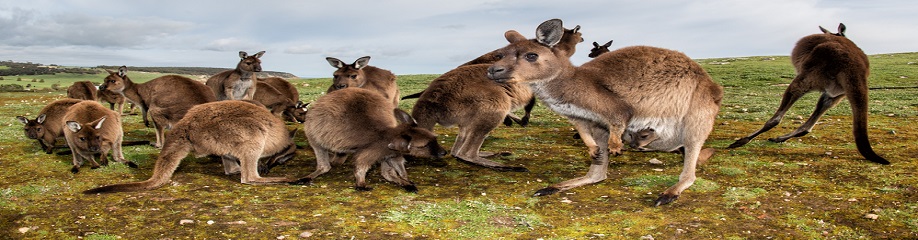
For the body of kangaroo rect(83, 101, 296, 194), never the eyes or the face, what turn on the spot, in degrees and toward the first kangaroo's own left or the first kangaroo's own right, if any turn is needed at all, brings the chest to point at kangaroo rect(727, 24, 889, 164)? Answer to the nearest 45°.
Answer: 0° — it already faces it

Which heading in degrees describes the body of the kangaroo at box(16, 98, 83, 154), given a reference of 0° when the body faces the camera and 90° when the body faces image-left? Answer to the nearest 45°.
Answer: approximately 45°

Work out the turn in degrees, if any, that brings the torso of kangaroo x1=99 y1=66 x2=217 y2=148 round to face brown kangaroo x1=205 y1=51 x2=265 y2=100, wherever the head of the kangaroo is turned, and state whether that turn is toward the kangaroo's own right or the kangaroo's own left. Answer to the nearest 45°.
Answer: approximately 135° to the kangaroo's own right

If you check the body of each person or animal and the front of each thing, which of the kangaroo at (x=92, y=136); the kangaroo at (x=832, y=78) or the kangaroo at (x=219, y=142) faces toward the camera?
the kangaroo at (x=92, y=136)

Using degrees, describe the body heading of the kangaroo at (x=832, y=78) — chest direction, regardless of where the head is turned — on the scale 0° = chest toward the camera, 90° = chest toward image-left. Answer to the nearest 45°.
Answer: approximately 135°

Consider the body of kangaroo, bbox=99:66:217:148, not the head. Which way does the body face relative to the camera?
to the viewer's left

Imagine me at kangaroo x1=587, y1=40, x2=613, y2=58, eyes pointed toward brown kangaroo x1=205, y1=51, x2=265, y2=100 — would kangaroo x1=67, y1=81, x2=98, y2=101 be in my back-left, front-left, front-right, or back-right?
front-right

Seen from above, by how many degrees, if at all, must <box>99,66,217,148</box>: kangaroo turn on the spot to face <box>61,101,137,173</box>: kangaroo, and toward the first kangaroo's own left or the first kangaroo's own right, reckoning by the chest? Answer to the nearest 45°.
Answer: approximately 45° to the first kangaroo's own left

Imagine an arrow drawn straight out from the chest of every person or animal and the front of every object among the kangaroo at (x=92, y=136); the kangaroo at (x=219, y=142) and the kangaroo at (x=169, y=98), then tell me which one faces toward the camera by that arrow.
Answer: the kangaroo at (x=92, y=136)

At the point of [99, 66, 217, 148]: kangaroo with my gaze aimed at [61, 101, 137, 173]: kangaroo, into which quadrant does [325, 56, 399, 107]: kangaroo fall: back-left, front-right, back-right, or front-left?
back-left

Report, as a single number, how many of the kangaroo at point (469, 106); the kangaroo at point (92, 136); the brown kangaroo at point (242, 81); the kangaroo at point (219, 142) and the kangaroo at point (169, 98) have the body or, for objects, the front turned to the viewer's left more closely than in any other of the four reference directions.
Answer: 1

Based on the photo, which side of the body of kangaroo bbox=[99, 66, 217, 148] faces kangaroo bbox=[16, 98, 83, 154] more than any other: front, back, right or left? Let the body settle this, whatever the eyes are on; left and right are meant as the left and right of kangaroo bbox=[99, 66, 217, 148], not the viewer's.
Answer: front

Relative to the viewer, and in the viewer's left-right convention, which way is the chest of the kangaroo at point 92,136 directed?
facing the viewer

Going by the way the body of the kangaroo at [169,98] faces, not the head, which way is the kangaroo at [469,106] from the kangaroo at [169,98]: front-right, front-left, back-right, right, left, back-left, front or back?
back-left

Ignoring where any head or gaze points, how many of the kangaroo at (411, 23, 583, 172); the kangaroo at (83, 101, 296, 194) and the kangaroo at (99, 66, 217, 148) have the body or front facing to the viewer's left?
1

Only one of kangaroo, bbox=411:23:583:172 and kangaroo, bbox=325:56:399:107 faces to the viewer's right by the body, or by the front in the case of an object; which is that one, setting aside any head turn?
kangaroo, bbox=411:23:583:172

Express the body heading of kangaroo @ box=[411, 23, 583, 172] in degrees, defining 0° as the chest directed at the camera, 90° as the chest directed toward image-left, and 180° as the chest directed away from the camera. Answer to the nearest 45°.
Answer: approximately 270°
